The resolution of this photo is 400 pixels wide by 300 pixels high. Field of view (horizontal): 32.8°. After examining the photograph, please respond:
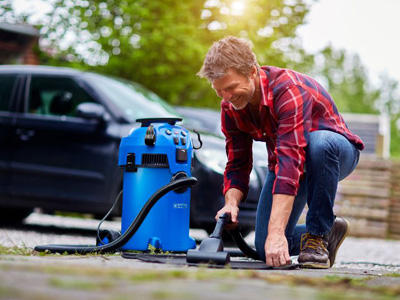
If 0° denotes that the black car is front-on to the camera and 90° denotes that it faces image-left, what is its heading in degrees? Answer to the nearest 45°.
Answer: approximately 315°

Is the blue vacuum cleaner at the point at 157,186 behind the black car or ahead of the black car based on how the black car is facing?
ahead

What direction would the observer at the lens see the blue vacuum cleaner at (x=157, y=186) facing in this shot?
facing the viewer and to the right of the viewer

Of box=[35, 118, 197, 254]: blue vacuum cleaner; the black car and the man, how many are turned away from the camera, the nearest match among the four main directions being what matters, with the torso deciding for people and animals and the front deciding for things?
0

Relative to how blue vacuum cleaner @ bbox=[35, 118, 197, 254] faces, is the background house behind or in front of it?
behind

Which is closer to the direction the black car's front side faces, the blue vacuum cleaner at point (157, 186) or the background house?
the blue vacuum cleaner

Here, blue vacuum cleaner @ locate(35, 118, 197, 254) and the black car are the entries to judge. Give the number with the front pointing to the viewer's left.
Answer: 0

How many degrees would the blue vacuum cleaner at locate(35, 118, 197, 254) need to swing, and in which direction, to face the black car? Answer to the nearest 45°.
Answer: approximately 135° to its left

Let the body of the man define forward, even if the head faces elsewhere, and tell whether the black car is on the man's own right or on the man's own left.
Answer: on the man's own right

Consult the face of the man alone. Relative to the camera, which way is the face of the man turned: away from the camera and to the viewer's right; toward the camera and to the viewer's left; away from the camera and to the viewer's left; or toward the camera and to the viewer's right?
toward the camera and to the viewer's left

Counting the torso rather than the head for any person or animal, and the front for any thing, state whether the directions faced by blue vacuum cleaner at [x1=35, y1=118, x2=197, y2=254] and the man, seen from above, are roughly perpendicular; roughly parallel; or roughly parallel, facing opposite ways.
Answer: roughly perpendicular
